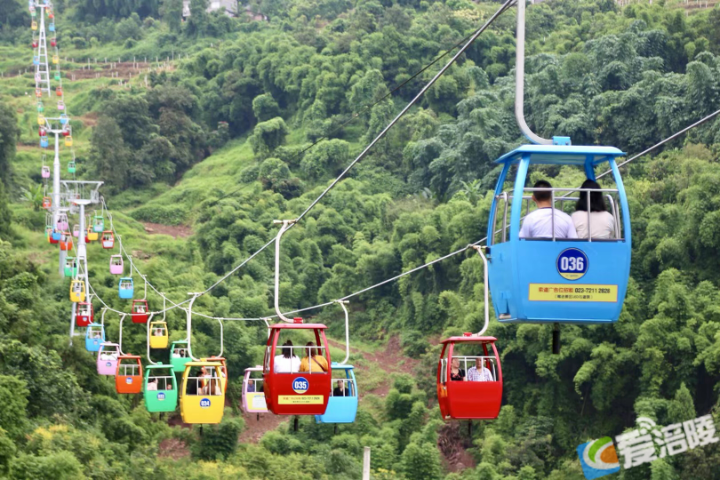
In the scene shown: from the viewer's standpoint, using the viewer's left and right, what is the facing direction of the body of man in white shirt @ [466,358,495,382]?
facing the viewer

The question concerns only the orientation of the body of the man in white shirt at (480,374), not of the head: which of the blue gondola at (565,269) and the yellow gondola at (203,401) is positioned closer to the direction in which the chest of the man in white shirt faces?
the blue gondola

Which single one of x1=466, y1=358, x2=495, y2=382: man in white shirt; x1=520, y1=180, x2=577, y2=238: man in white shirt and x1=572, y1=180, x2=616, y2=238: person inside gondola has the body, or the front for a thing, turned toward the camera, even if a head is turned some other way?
x1=466, y1=358, x2=495, y2=382: man in white shirt

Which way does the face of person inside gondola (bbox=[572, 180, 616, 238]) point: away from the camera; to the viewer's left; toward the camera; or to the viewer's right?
away from the camera

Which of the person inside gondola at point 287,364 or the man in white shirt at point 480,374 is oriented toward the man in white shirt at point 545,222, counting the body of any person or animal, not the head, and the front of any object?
the man in white shirt at point 480,374

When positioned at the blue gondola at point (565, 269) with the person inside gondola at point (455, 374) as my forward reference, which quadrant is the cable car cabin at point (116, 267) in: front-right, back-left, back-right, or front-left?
front-left

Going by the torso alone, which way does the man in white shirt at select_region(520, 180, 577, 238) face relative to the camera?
away from the camera

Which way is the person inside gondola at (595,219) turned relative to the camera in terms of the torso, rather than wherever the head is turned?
away from the camera

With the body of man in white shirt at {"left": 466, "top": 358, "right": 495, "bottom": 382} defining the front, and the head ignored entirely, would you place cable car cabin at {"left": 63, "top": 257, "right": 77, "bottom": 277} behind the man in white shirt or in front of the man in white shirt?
behind

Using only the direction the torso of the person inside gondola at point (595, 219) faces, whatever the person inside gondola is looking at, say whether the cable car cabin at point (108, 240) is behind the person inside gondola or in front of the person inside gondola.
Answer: in front
